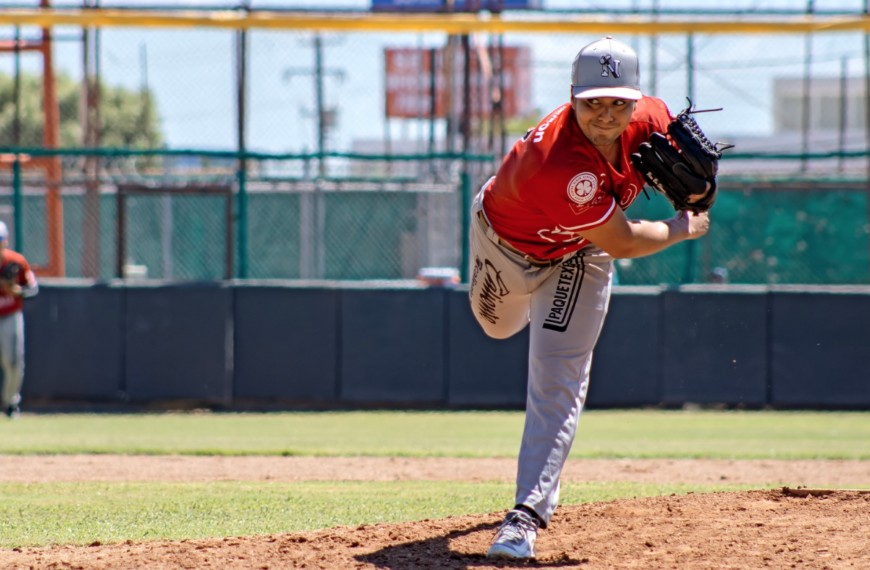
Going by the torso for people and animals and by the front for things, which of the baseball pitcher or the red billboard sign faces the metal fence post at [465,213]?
the red billboard sign

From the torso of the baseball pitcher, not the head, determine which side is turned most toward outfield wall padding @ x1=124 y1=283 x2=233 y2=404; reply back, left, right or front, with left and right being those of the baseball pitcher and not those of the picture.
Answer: back

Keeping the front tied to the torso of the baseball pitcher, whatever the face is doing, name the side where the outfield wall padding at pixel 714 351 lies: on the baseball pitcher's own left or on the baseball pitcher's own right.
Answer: on the baseball pitcher's own left

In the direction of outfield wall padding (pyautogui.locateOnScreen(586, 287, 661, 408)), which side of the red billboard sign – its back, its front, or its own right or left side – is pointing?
front

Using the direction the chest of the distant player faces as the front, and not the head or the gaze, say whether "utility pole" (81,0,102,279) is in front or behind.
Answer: behind

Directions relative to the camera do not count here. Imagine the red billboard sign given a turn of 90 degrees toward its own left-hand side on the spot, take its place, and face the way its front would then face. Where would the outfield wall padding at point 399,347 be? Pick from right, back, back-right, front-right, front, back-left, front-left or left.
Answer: right

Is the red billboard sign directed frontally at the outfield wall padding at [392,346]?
yes

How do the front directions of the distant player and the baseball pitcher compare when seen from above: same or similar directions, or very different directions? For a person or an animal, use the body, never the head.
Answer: same or similar directions

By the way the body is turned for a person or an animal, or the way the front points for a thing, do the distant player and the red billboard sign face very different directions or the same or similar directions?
same or similar directions

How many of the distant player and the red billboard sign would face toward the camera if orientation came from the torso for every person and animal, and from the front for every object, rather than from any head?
2

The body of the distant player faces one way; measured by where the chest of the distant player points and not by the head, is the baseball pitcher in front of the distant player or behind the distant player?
in front

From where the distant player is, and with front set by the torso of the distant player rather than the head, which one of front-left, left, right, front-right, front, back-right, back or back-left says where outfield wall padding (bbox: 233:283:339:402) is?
left

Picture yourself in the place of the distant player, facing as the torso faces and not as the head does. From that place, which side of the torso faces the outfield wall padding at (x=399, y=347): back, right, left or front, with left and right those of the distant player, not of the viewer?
left

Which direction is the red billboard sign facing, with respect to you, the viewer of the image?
facing the viewer

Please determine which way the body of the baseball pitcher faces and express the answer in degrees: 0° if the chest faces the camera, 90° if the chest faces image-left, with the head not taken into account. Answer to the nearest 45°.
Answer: approximately 315°
